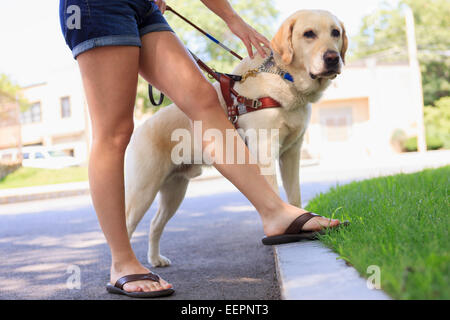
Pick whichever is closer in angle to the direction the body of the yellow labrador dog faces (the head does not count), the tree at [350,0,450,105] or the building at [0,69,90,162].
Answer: the tree

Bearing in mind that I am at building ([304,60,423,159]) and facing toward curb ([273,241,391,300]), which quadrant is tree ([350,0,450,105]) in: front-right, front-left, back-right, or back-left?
back-left

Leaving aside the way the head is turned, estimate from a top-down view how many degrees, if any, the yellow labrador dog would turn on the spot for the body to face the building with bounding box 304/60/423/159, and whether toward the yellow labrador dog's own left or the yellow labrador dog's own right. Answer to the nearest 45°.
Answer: approximately 90° to the yellow labrador dog's own left

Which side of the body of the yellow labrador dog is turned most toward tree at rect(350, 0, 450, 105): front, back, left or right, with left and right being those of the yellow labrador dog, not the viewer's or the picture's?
left

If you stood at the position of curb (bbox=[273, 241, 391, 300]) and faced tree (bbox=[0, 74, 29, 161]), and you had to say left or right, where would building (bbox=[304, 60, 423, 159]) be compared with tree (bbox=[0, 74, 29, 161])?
right

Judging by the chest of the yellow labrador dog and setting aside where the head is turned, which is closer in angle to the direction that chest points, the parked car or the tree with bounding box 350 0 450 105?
the tree

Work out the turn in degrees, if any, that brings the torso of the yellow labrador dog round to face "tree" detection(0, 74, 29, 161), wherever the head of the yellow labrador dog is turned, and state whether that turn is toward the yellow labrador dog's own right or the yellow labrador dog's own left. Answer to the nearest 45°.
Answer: approximately 135° to the yellow labrador dog's own left

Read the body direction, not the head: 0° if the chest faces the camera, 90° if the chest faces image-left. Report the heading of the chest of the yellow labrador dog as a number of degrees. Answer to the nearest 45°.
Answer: approximately 270°
